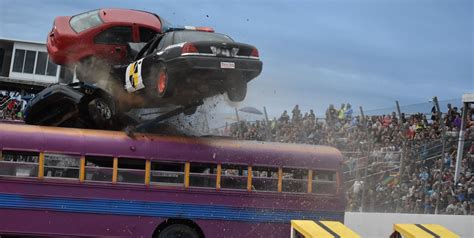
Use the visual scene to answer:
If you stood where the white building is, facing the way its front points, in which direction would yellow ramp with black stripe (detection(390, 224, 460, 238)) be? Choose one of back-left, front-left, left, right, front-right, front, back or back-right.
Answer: front

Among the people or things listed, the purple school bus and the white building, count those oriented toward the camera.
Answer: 1

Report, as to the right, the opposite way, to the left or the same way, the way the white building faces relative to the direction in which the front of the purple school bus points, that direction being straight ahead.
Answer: to the left

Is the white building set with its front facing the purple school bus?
yes

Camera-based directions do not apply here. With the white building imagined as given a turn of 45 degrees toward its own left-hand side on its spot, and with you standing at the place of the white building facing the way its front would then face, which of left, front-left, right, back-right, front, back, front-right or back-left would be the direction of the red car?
front-right

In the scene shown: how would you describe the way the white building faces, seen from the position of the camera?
facing the viewer

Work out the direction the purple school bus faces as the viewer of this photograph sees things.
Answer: facing to the left of the viewer

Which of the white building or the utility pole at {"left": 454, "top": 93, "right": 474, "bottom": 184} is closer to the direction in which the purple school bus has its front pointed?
the white building

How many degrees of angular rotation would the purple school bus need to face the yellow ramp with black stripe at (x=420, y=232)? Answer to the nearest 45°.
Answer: approximately 135° to its left

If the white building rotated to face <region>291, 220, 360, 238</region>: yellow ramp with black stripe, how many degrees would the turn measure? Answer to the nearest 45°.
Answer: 0° — it already faces it

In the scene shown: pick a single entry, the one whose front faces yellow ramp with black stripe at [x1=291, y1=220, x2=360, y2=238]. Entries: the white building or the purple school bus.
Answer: the white building

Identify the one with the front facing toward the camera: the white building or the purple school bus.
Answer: the white building
